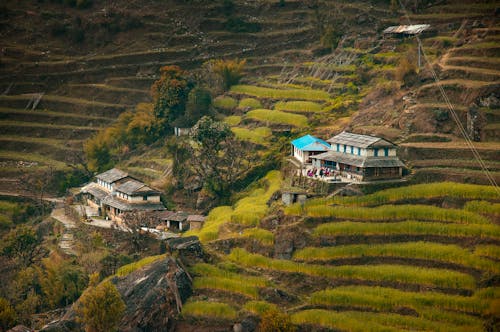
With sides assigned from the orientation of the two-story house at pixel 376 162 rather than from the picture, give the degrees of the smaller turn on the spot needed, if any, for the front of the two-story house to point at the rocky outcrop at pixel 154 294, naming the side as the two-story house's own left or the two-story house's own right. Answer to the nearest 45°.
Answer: approximately 45° to the two-story house's own right

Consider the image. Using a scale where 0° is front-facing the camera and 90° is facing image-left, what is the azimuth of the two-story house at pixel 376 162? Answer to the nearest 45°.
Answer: approximately 45°
